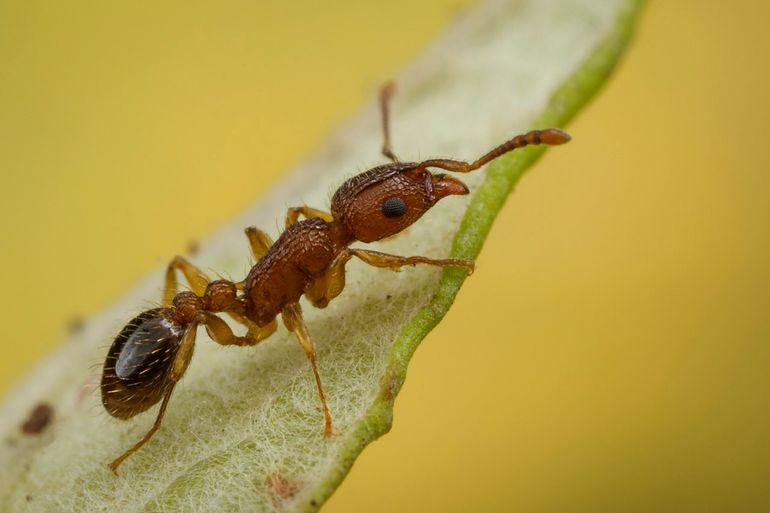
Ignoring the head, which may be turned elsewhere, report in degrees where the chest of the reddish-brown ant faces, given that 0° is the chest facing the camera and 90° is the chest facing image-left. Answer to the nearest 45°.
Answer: approximately 270°
